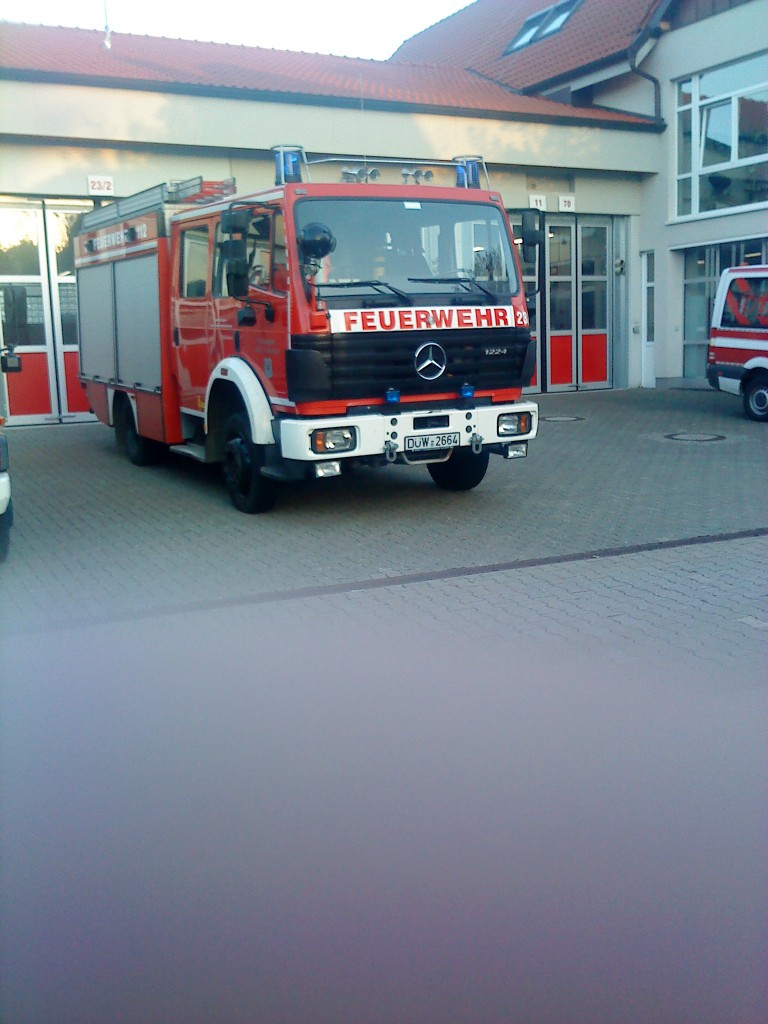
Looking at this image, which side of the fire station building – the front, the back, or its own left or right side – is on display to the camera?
front

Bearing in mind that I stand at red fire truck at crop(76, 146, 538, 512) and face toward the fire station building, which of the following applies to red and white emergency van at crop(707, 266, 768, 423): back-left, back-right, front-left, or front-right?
front-right

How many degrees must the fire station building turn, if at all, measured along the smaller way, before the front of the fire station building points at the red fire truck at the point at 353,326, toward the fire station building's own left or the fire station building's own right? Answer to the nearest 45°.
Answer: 0° — it already faces it

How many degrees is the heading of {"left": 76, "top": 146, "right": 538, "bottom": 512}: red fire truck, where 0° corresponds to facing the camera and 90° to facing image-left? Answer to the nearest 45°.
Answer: approximately 315°

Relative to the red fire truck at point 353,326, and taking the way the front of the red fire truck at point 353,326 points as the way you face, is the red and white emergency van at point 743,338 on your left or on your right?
on your left

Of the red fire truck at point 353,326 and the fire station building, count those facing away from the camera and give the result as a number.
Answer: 0
